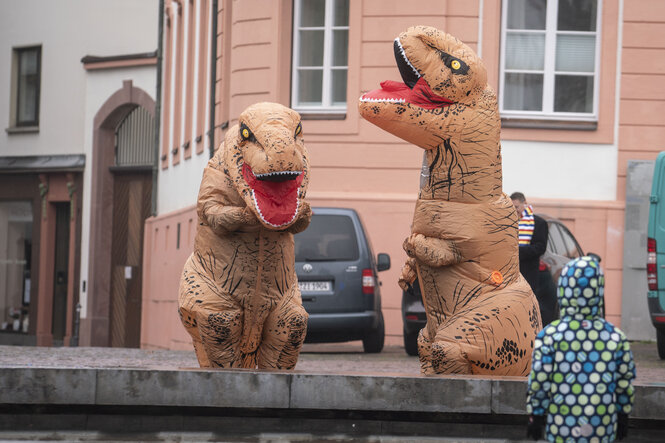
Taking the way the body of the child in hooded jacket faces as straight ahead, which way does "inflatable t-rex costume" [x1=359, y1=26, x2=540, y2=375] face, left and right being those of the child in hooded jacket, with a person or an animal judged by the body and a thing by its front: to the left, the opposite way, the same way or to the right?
to the left

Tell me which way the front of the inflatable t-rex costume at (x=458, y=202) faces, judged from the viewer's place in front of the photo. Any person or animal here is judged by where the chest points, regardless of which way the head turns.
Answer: facing to the left of the viewer

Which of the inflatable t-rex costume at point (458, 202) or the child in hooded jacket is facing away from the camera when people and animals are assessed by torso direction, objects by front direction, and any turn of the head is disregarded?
the child in hooded jacket

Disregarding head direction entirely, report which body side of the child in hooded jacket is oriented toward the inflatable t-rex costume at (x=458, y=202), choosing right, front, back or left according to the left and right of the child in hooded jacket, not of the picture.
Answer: front

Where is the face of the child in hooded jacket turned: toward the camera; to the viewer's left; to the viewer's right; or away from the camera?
away from the camera

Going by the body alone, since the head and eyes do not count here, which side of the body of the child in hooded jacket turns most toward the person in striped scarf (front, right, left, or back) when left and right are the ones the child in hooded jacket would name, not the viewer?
front

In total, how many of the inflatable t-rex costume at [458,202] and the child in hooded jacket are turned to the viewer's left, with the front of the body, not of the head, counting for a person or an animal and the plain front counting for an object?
1

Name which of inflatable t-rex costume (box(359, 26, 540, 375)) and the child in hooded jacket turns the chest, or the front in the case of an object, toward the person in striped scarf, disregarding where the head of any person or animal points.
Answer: the child in hooded jacket

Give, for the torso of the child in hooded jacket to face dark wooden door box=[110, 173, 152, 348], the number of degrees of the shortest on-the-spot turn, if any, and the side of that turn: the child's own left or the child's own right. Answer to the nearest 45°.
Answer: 0° — they already face it

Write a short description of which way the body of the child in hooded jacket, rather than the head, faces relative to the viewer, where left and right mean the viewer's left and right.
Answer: facing away from the viewer
